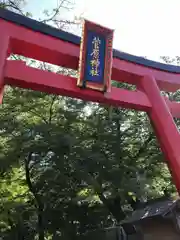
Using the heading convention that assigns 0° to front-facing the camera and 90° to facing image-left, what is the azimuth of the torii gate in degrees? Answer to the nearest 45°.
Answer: approximately 315°
